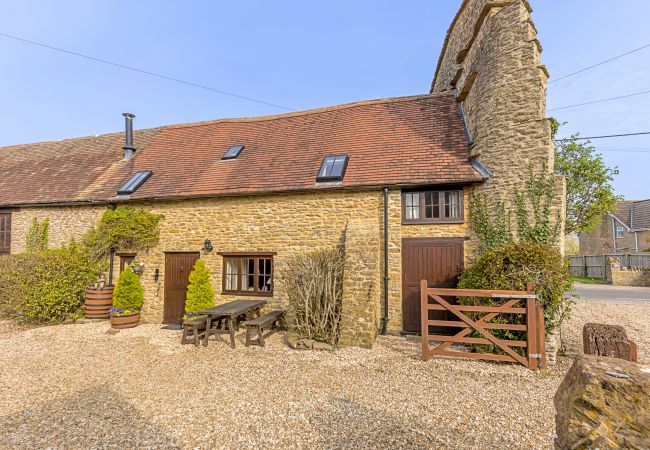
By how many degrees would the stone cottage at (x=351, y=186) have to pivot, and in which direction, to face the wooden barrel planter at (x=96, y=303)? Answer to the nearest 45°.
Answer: approximately 90° to its right

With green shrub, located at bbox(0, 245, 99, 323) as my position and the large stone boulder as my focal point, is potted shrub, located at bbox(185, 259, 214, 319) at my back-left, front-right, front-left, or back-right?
front-left

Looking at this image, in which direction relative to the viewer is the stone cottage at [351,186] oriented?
toward the camera

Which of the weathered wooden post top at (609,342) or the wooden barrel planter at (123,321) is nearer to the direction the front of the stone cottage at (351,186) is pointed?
the weathered wooden post top

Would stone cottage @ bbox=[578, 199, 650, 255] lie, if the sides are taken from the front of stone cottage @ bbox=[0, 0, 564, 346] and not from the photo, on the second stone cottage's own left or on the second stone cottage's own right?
on the second stone cottage's own left

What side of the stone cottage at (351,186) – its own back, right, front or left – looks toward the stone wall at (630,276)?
left

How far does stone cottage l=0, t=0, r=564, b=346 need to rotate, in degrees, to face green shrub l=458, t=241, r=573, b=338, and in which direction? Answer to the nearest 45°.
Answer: approximately 45° to its left

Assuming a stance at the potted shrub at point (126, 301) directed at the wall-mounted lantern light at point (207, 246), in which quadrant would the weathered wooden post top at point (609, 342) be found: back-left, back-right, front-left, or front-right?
front-right

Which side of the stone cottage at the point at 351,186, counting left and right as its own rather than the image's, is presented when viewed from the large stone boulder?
front

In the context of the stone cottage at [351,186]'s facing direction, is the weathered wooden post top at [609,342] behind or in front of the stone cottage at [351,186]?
in front

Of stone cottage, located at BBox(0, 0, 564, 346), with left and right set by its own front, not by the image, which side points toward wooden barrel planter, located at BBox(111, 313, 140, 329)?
right

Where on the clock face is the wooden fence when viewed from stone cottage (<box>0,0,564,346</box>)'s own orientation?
The wooden fence is roughly at 8 o'clock from the stone cottage.
